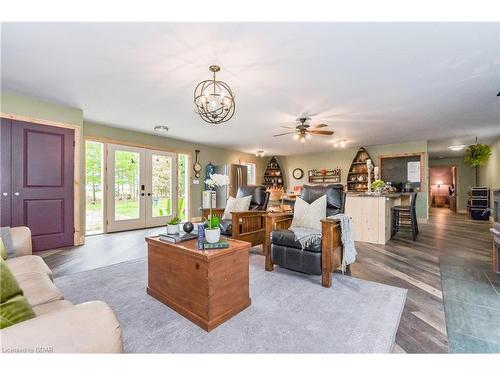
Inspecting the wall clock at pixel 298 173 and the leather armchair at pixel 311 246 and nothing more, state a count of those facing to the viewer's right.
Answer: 0

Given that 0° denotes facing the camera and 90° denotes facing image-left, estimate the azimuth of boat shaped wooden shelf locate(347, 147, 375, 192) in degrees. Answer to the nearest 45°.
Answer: approximately 0°

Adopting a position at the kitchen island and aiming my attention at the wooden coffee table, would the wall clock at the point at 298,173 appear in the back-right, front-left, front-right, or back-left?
back-right

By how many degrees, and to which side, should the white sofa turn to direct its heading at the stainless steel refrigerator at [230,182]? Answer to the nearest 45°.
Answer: approximately 45° to its left

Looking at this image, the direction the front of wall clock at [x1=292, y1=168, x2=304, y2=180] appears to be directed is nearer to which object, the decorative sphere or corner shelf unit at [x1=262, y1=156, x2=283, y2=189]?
the decorative sphere

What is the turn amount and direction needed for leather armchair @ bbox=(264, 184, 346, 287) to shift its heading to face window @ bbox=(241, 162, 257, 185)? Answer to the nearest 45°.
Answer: approximately 135° to its right

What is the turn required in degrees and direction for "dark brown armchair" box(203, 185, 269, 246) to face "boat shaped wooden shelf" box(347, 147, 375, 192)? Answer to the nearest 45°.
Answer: approximately 180°

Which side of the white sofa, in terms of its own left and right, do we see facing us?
right

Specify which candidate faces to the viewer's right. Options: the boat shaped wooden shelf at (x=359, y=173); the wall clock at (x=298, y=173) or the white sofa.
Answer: the white sofa

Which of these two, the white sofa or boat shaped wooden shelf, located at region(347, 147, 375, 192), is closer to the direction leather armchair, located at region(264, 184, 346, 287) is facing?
the white sofa

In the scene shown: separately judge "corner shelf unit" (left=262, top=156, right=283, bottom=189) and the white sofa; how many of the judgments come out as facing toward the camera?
1

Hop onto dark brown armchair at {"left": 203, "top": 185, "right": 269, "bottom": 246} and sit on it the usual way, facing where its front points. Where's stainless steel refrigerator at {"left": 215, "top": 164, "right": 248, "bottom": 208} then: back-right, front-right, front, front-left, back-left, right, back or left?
back-right
